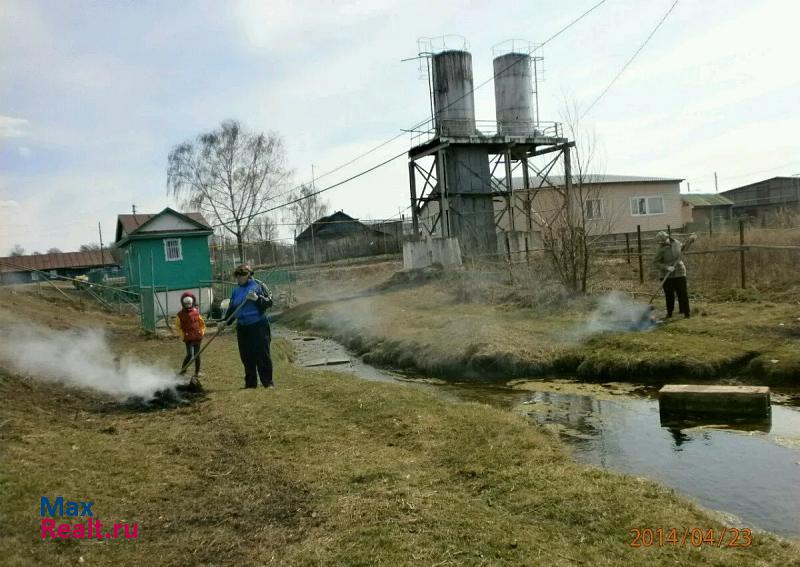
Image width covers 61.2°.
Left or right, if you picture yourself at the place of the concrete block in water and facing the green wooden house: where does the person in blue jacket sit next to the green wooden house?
left

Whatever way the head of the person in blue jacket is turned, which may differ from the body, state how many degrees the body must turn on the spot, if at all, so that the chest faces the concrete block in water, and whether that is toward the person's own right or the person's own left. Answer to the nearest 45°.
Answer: approximately 90° to the person's own left

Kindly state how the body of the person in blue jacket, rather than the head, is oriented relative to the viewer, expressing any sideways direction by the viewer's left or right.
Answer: facing the viewer and to the left of the viewer

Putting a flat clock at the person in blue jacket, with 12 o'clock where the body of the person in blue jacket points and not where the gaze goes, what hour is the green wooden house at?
The green wooden house is roughly at 4 o'clock from the person in blue jacket.

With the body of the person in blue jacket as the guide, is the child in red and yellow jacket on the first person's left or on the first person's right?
on the first person's right

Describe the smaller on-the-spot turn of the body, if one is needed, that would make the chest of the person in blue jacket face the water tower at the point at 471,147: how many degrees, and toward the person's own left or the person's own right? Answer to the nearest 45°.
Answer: approximately 180°
